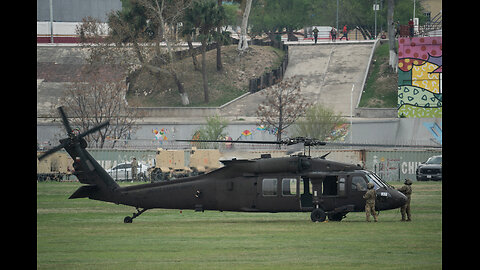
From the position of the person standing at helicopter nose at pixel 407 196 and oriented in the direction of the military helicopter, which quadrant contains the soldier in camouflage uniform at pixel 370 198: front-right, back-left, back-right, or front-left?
front-left

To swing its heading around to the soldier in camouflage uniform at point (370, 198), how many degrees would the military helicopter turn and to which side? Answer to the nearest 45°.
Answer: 0° — it already faces them

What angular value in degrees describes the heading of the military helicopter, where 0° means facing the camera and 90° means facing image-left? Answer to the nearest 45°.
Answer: approximately 270°

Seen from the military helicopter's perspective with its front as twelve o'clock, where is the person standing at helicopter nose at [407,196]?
The person standing at helicopter nose is roughly at 12 o'clock from the military helicopter.
